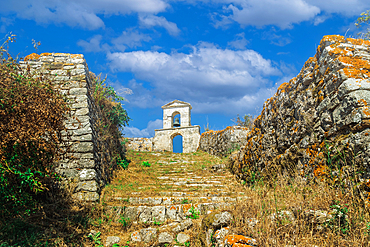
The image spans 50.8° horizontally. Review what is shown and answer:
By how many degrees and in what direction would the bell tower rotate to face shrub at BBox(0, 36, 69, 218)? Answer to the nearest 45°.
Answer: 0° — it already faces it

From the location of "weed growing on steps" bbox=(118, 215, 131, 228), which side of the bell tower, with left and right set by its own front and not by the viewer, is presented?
front

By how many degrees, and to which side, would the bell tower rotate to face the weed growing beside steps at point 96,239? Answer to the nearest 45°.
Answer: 0° — it already faces it

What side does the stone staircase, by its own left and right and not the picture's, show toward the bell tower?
back

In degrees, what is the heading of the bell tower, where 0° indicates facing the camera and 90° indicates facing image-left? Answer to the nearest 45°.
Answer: approximately 0°

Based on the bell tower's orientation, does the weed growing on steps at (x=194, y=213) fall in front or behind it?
in front

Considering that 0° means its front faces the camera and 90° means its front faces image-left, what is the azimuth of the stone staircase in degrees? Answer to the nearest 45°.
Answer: approximately 0°

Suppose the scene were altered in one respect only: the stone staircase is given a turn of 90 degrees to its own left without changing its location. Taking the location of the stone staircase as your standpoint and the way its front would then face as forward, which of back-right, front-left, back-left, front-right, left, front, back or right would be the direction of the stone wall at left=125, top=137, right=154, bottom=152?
left

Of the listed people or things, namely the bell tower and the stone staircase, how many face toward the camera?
2

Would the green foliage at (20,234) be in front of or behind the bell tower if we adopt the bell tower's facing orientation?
in front
